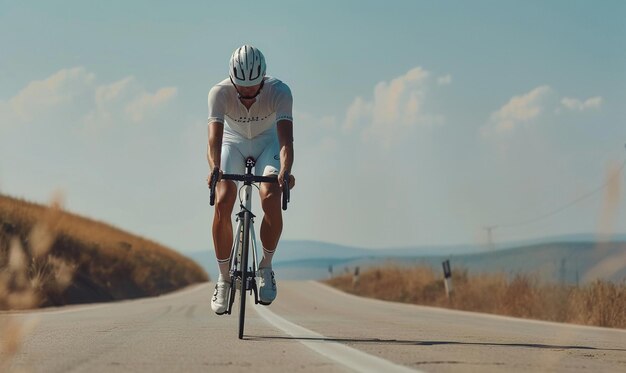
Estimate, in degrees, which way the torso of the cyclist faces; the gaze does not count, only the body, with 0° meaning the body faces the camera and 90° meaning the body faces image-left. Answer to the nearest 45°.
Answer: approximately 0°

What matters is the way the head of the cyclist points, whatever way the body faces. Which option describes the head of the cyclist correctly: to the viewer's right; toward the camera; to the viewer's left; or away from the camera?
toward the camera
